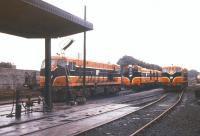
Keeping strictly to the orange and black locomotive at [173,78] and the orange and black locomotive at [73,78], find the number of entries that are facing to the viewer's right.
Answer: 0

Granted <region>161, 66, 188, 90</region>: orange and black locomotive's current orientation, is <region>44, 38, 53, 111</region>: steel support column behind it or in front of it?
in front

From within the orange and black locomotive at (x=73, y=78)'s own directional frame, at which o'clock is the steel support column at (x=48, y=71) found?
The steel support column is roughly at 11 o'clock from the orange and black locomotive.

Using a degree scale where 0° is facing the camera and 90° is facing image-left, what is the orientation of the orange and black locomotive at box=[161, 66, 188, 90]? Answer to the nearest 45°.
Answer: approximately 0°

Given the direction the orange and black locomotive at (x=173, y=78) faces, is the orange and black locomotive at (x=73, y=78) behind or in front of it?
in front

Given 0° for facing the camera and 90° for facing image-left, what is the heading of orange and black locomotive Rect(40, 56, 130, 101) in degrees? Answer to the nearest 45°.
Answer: approximately 45°

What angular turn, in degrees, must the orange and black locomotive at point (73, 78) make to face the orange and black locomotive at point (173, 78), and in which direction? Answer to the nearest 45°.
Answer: approximately 180°

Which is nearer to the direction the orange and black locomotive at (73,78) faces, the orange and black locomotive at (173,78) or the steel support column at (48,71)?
the steel support column
